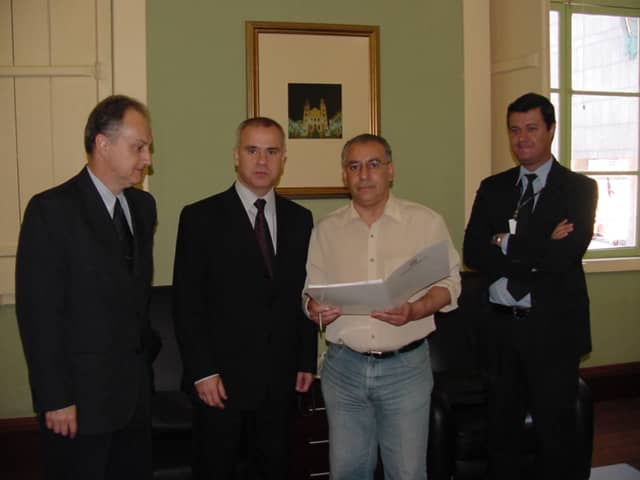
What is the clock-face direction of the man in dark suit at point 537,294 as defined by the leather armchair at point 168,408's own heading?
The man in dark suit is roughly at 10 o'clock from the leather armchair.

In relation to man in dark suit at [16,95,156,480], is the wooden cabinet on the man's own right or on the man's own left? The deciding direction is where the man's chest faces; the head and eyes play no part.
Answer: on the man's own left
